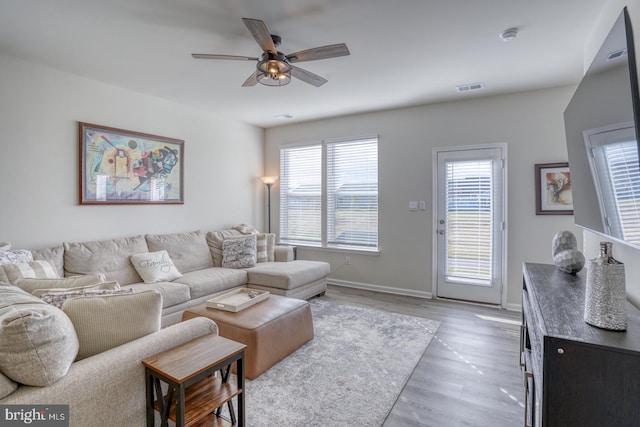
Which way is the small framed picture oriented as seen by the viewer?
toward the camera

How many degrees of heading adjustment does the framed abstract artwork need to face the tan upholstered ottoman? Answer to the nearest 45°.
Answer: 0° — it already faces it

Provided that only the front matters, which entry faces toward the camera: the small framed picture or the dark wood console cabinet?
the small framed picture

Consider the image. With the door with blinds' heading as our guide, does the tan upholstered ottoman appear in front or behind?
in front

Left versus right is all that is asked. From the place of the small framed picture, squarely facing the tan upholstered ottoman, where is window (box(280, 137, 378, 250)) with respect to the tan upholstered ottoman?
right

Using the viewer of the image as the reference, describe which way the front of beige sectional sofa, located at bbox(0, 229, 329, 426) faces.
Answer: facing the viewer and to the right of the viewer

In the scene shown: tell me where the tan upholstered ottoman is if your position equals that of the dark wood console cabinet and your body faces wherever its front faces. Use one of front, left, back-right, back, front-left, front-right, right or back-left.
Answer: front

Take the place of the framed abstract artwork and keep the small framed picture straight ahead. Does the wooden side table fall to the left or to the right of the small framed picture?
right

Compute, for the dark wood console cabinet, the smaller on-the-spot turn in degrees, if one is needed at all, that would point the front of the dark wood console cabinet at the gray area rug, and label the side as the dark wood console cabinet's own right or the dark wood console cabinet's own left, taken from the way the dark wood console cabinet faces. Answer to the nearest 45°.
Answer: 0° — it already faces it

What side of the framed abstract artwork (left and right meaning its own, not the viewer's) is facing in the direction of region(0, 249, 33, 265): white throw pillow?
right

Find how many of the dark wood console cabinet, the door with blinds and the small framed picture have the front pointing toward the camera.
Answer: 2

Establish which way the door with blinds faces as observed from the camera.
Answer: facing the viewer

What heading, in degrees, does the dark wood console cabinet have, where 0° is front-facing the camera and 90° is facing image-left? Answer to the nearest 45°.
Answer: approximately 90°
